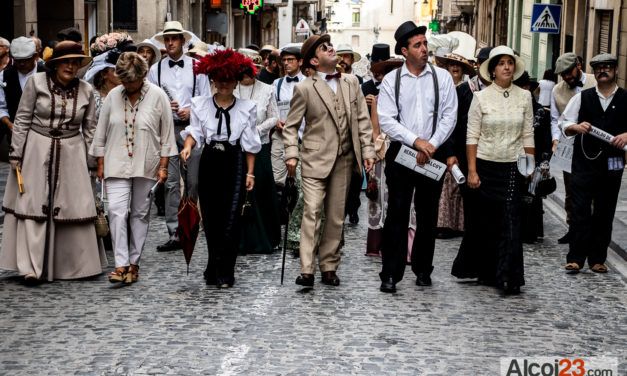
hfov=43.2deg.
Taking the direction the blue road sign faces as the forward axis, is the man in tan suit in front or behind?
in front

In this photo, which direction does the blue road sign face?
toward the camera
